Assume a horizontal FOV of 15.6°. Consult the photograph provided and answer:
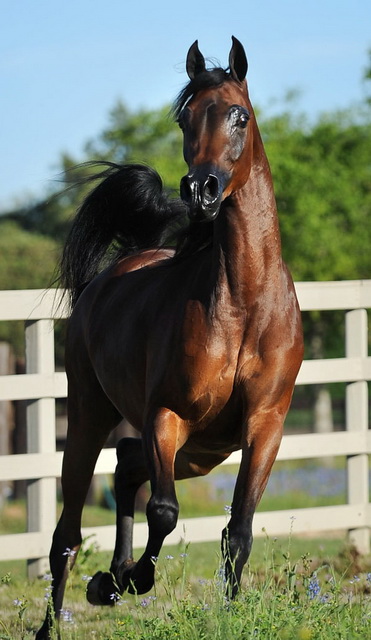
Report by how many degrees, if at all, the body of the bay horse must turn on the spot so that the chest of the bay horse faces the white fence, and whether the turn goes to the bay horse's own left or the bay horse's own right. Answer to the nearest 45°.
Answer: approximately 135° to the bay horse's own left

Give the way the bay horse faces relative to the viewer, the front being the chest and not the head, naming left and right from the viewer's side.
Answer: facing the viewer and to the right of the viewer
